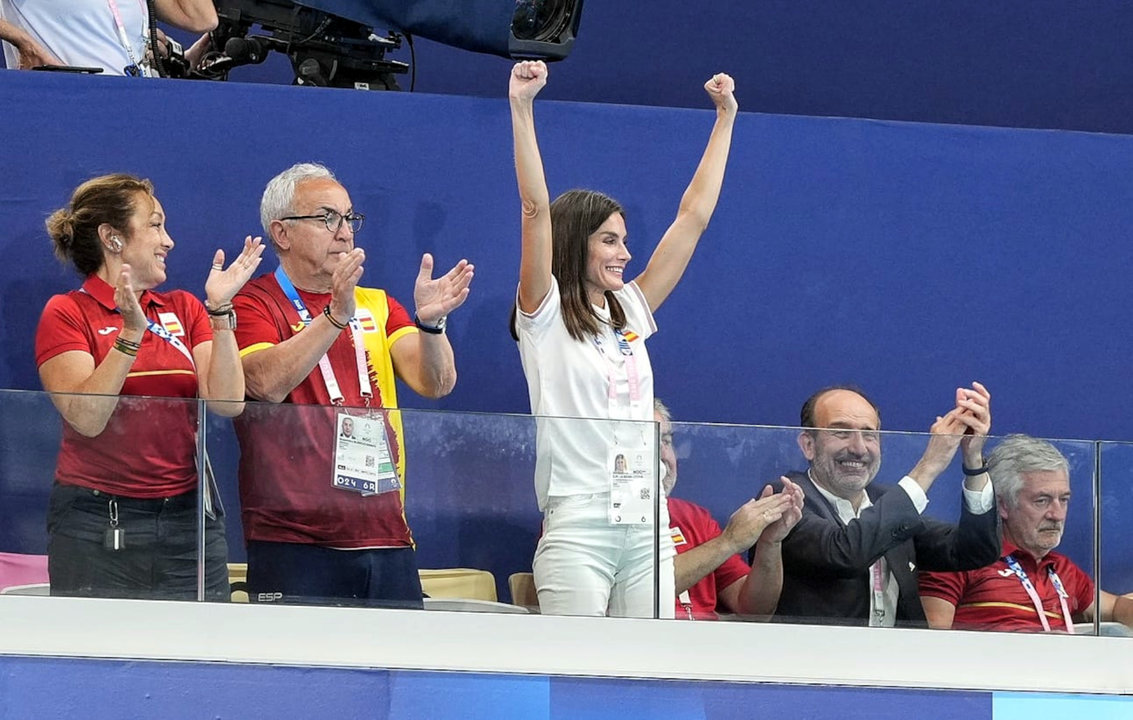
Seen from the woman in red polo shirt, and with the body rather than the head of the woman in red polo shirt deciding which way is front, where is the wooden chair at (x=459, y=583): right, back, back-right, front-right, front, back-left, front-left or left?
front-left

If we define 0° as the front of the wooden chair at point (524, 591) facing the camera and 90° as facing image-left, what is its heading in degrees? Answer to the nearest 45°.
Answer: approximately 315°

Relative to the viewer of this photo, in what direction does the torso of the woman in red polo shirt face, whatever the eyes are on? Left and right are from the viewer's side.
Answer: facing the viewer and to the right of the viewer

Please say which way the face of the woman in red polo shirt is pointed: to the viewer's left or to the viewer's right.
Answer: to the viewer's right

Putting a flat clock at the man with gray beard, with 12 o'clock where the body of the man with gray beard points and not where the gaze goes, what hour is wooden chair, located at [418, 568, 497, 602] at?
The wooden chair is roughly at 4 o'clock from the man with gray beard.

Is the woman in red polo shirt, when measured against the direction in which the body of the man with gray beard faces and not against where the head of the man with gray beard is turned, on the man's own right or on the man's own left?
on the man's own right

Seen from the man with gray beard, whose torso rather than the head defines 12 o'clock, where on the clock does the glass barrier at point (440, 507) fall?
The glass barrier is roughly at 4 o'clock from the man with gray beard.

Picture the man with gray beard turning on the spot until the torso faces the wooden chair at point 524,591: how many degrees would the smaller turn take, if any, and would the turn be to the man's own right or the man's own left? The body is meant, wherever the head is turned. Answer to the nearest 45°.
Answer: approximately 135° to the man's own right

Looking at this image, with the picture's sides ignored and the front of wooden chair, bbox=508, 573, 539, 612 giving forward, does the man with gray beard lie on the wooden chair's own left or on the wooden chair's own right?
on the wooden chair's own left

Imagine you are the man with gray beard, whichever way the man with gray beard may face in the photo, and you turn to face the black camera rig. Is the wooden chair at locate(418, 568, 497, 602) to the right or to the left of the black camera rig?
left

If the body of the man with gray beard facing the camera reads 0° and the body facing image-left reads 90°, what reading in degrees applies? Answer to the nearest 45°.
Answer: approximately 315°
